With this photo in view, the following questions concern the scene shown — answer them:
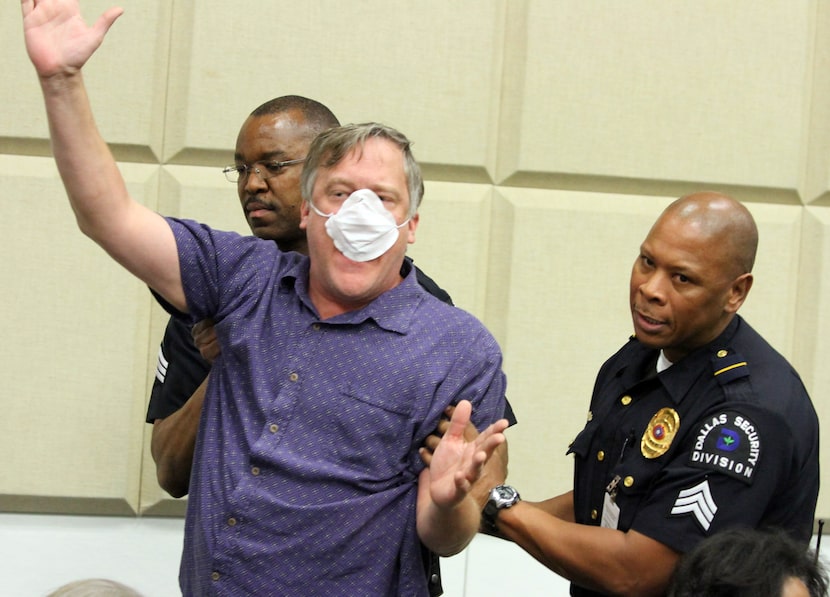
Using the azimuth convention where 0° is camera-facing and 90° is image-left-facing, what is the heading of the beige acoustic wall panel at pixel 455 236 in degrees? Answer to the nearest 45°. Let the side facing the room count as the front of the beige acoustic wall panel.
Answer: approximately 0°

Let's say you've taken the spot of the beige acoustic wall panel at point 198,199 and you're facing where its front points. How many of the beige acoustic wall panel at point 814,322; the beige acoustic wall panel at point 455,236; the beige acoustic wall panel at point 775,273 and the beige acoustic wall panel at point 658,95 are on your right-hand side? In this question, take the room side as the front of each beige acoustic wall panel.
0

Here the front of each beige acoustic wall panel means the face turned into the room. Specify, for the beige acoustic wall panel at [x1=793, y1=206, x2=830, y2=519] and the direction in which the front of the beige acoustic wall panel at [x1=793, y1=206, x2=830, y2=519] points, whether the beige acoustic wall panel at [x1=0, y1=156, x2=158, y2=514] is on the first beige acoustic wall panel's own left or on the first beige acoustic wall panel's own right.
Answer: on the first beige acoustic wall panel's own right

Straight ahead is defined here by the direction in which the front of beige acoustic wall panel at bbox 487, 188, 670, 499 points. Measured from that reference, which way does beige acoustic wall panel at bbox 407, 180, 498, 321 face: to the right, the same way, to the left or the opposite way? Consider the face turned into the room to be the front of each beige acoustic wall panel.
the same way

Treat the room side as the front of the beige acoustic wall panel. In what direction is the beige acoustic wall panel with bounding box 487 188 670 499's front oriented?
toward the camera

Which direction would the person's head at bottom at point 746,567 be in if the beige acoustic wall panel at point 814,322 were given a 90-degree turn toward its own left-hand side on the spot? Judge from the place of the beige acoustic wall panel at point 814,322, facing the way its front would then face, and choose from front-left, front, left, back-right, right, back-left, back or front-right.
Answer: right

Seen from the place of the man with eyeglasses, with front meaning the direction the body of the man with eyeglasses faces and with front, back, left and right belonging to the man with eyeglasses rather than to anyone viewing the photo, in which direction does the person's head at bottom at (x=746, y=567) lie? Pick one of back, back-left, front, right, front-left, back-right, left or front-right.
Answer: left

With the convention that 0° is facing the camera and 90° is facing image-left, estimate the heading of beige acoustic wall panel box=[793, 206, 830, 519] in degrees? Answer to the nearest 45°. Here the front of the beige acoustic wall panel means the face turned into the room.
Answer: approximately 0°

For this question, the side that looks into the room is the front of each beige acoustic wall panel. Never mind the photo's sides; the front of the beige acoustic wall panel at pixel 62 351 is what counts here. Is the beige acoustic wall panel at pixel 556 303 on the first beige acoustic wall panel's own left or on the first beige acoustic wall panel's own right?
on the first beige acoustic wall panel's own left

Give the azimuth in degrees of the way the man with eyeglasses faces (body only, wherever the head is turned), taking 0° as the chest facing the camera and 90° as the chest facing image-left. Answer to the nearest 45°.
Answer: approximately 45°

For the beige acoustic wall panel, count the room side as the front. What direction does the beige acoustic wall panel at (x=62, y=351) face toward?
toward the camera

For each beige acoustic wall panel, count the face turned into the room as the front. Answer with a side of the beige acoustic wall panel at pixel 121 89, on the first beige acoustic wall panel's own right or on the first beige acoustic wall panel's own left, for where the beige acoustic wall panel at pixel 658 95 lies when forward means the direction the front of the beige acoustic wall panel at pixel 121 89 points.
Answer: on the first beige acoustic wall panel's own left
